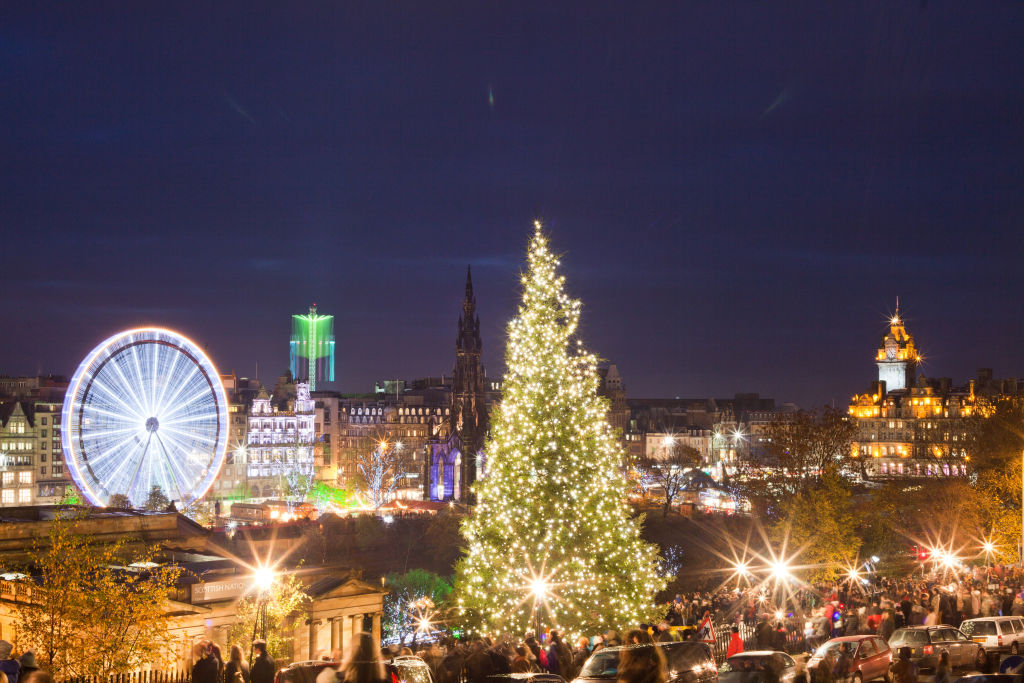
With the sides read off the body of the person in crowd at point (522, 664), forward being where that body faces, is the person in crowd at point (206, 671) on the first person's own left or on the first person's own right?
on the first person's own left

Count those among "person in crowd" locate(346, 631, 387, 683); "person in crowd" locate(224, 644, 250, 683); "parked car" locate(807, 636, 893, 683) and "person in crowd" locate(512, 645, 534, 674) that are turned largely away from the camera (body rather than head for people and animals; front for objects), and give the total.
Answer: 3

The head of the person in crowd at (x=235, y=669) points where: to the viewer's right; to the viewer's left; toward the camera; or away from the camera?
away from the camera

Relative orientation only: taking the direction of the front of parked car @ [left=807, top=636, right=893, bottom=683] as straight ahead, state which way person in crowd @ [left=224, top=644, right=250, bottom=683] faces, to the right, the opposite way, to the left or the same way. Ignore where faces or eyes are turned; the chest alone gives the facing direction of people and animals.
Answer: to the right

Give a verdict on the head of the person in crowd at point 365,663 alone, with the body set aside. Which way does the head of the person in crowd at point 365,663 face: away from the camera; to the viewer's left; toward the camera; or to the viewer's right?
away from the camera

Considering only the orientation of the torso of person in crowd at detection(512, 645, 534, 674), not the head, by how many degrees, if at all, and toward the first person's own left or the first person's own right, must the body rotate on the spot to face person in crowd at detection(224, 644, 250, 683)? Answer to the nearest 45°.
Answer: approximately 135° to the first person's own left

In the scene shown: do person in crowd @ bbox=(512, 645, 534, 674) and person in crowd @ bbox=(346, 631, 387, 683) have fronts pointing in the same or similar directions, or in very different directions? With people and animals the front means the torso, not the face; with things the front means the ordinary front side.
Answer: same or similar directions

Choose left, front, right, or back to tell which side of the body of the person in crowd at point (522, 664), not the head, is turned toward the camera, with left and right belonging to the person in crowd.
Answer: back

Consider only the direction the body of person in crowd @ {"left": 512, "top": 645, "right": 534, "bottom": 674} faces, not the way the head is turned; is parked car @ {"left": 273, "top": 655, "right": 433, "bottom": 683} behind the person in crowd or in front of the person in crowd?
behind

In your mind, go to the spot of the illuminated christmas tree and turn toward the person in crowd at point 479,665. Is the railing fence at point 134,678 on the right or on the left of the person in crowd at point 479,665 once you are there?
right

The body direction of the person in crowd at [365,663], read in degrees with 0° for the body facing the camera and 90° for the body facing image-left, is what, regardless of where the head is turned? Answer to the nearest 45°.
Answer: approximately 180°

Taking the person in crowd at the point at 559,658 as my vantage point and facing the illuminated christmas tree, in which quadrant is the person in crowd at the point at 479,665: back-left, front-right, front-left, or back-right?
back-left

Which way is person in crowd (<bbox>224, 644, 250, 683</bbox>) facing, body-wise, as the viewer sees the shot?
away from the camera
